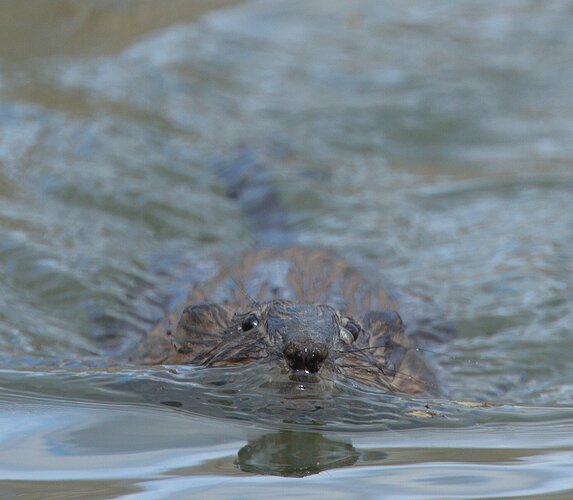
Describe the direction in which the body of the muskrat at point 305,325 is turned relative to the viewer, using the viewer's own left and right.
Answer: facing the viewer
